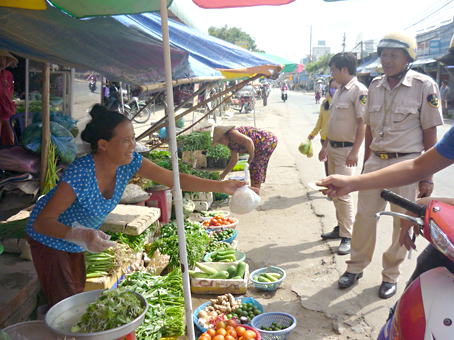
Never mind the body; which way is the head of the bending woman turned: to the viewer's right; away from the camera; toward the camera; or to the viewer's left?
to the viewer's left

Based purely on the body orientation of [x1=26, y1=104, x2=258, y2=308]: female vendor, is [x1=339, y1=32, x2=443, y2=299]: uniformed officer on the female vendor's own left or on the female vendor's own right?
on the female vendor's own left

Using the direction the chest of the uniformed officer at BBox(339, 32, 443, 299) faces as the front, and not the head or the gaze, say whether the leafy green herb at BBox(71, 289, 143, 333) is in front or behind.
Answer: in front

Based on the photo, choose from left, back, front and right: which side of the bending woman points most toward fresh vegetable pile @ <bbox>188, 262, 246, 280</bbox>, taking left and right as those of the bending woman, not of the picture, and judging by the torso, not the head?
left

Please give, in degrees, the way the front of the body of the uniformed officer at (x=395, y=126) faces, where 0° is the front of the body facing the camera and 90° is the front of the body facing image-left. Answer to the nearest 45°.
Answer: approximately 45°

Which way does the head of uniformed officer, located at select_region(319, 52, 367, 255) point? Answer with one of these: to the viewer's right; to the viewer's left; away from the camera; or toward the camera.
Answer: to the viewer's left

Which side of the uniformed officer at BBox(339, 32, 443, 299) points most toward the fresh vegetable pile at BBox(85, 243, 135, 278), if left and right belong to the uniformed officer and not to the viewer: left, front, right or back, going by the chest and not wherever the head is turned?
front

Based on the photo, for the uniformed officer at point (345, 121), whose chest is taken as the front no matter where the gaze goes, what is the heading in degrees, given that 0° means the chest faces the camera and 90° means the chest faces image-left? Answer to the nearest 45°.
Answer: approximately 45°

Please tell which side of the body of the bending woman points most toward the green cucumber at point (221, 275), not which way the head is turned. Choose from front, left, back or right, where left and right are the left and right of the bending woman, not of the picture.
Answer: left

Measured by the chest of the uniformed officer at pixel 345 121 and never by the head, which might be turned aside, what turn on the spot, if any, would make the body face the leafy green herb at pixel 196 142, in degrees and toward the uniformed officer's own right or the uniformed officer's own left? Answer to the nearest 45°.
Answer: approximately 90° to the uniformed officer's own right

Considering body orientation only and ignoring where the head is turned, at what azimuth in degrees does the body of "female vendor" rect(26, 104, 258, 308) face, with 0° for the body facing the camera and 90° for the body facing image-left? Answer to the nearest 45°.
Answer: approximately 315°
